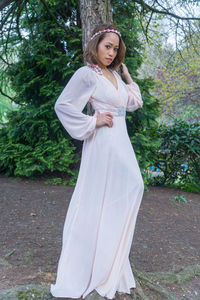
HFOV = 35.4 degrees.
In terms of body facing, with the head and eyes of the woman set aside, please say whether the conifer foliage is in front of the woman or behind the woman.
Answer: behind

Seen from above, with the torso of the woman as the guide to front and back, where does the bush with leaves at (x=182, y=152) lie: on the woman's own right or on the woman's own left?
on the woman's own left

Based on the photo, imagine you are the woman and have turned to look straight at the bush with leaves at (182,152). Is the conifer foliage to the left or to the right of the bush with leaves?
left
